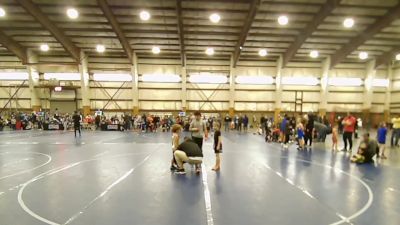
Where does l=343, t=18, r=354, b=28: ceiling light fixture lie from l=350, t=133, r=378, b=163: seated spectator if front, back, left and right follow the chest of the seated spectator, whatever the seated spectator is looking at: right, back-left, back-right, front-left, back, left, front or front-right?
right

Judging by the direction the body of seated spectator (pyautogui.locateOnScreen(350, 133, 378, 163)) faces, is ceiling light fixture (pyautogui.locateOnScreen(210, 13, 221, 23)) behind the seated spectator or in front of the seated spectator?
in front

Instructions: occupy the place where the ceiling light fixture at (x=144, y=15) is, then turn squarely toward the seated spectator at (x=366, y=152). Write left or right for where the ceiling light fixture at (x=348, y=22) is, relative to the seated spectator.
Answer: left

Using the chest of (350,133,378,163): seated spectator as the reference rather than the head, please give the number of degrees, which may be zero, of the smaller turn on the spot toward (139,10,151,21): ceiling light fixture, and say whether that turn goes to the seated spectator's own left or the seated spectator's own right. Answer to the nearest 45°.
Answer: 0° — they already face it

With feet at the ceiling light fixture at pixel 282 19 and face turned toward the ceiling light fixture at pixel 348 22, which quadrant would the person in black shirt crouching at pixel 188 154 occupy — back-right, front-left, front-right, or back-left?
back-right

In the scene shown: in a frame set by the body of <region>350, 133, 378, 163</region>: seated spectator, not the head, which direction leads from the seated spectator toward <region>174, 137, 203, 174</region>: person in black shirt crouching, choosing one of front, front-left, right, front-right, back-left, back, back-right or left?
front-left

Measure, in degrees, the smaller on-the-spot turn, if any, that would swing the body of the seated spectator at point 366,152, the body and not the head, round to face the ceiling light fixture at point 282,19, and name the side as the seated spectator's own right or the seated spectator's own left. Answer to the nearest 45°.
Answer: approximately 45° to the seated spectator's own right

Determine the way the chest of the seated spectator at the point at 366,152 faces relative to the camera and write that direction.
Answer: to the viewer's left
